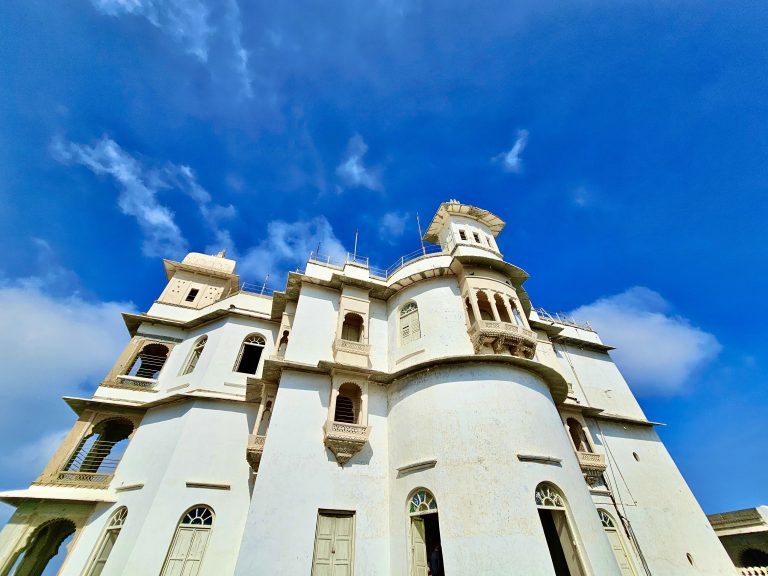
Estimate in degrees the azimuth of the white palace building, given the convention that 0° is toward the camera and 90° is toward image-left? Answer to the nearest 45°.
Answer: approximately 0°
